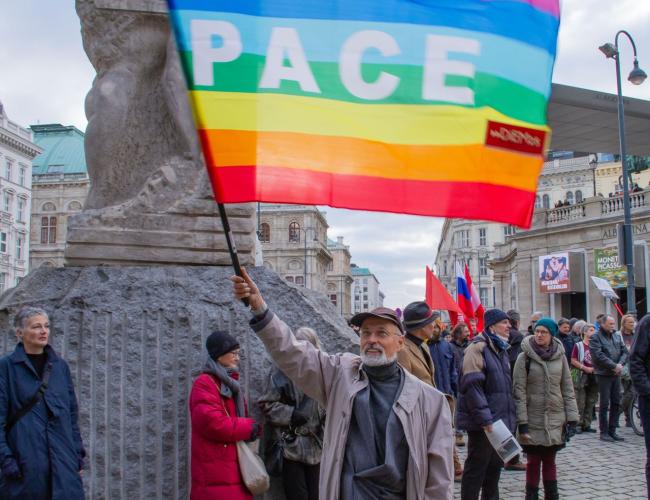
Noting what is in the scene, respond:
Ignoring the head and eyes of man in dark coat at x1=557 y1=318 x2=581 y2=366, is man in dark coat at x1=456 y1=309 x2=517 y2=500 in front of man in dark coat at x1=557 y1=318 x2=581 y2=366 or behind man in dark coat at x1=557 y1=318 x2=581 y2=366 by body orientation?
in front

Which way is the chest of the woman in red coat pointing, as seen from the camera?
to the viewer's right

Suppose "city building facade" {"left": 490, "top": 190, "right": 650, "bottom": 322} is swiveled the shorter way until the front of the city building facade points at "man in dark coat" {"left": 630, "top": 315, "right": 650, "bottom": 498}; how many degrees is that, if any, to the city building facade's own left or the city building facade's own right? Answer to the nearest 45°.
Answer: approximately 45° to the city building facade's own left

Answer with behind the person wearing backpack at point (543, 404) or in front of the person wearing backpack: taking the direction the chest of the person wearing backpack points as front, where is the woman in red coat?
in front

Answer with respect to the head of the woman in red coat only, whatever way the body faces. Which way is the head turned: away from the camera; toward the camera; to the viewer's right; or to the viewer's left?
to the viewer's right

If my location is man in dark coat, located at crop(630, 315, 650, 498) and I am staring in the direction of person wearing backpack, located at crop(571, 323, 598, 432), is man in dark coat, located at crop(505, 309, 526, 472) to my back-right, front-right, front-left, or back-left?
front-left

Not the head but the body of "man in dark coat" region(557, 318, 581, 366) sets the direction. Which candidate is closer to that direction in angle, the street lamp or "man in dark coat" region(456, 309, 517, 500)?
the man in dark coat

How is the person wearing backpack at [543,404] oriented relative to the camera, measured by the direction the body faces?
toward the camera

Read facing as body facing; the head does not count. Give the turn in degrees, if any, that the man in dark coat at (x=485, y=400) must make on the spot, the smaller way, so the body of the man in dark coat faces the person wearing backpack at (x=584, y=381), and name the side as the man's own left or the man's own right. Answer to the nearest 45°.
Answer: approximately 90° to the man's own left

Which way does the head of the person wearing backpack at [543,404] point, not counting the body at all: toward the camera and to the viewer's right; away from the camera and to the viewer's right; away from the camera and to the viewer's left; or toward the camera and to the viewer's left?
toward the camera and to the viewer's left
